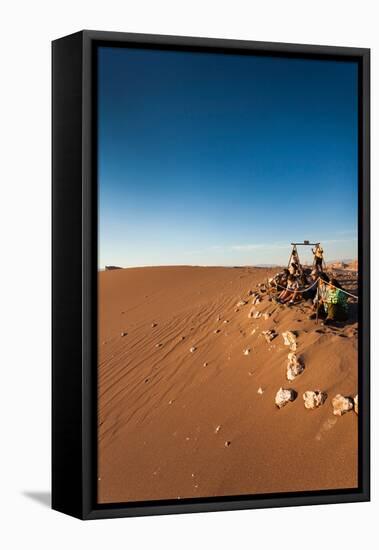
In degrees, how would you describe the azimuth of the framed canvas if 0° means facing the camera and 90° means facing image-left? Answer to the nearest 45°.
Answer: approximately 315°
